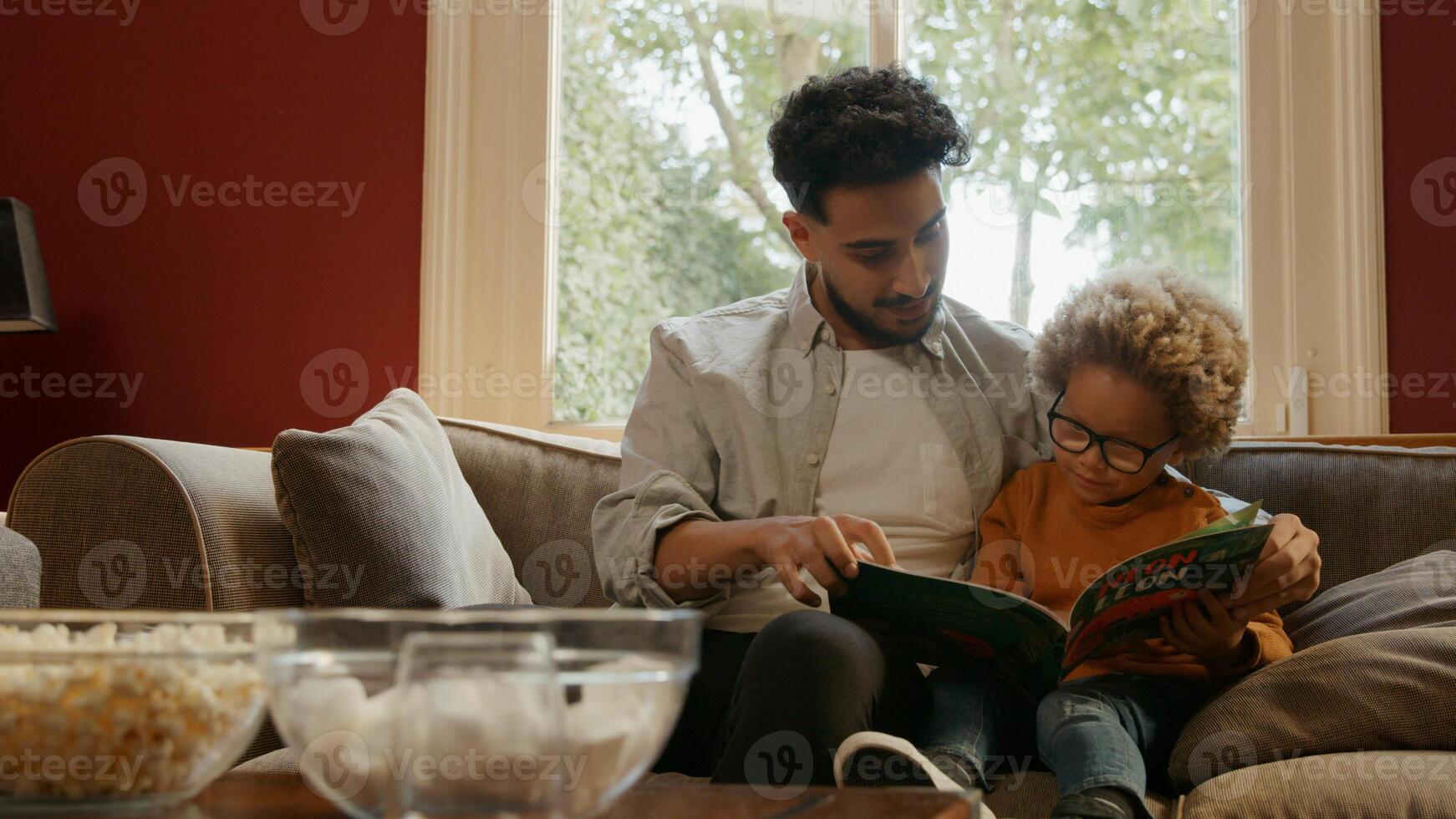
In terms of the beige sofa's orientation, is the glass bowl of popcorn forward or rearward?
forward

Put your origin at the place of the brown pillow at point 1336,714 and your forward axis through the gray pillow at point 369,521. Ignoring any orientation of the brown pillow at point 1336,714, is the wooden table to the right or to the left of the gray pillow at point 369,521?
left

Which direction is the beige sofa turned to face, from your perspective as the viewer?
facing the viewer

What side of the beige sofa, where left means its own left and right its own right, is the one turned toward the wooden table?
front

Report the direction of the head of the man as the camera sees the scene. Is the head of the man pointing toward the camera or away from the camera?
toward the camera

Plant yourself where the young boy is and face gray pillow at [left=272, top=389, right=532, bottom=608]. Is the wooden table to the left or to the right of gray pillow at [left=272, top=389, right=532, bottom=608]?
left
